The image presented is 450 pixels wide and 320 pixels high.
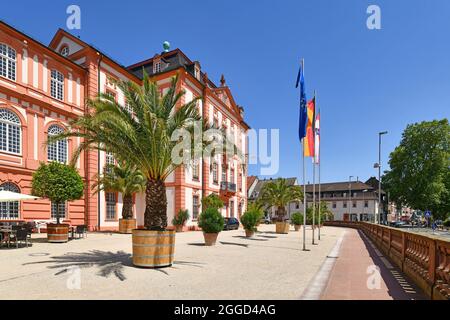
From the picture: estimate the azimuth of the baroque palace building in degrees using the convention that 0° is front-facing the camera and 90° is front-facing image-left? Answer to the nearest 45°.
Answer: approximately 315°

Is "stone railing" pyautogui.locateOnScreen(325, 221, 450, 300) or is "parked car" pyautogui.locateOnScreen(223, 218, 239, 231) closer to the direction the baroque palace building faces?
the stone railing

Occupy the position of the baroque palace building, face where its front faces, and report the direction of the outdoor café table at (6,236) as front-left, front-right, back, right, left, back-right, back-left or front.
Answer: front-right
